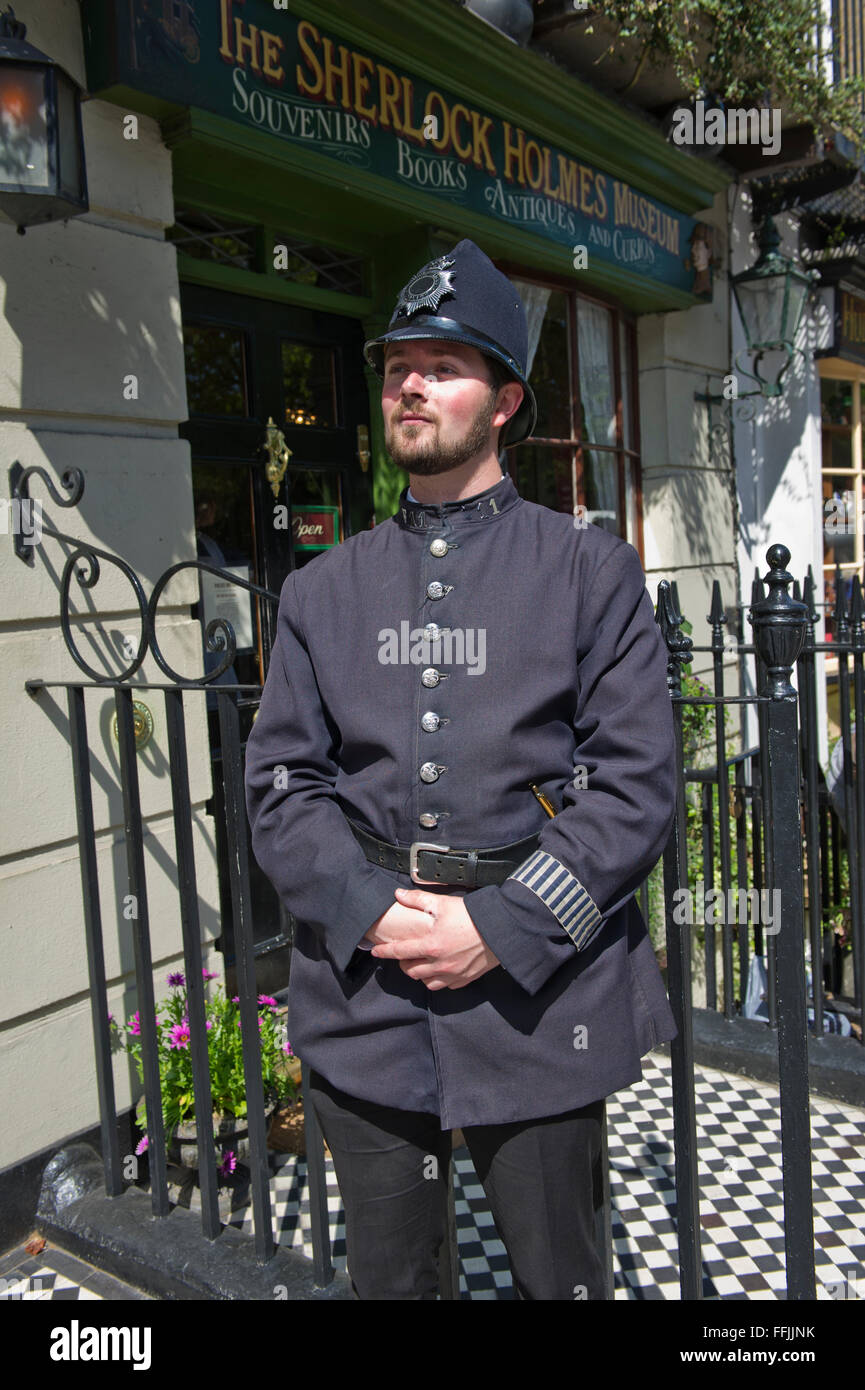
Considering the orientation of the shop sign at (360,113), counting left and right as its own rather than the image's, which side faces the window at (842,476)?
left

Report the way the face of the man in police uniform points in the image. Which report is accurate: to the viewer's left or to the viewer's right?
to the viewer's left

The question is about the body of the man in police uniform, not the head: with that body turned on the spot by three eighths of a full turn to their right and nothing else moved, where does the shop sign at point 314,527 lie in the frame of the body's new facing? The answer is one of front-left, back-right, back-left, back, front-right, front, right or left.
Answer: front-right

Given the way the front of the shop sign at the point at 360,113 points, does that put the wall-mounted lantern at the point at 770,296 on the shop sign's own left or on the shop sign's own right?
on the shop sign's own left

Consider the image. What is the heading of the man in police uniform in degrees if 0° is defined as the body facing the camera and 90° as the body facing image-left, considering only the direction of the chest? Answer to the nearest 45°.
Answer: approximately 0°

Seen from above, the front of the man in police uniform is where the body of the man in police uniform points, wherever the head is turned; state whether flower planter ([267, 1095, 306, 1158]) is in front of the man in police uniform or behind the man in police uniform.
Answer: behind

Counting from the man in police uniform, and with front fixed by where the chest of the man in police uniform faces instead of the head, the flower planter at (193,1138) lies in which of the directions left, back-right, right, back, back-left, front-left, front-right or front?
back-right

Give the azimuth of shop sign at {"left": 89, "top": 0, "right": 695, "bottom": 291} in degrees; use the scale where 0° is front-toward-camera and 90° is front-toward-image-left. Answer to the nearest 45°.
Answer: approximately 315°

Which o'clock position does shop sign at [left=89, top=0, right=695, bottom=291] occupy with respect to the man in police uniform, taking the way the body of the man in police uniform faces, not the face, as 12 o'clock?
The shop sign is roughly at 6 o'clock from the man in police uniform.
